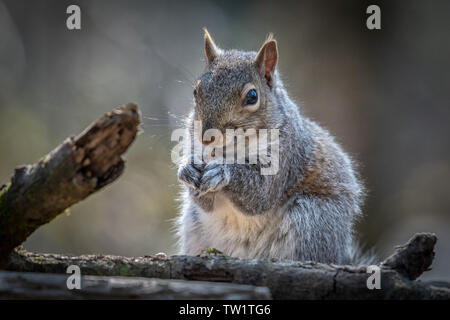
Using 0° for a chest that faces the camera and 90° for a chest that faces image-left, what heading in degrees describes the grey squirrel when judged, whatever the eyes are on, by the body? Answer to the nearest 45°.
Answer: approximately 45°

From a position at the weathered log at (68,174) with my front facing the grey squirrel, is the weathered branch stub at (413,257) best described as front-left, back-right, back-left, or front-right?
front-right

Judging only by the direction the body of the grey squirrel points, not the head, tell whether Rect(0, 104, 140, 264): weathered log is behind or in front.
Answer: in front

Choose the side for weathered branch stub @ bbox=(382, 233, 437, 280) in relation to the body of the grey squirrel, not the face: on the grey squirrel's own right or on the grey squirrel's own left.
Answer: on the grey squirrel's own left
